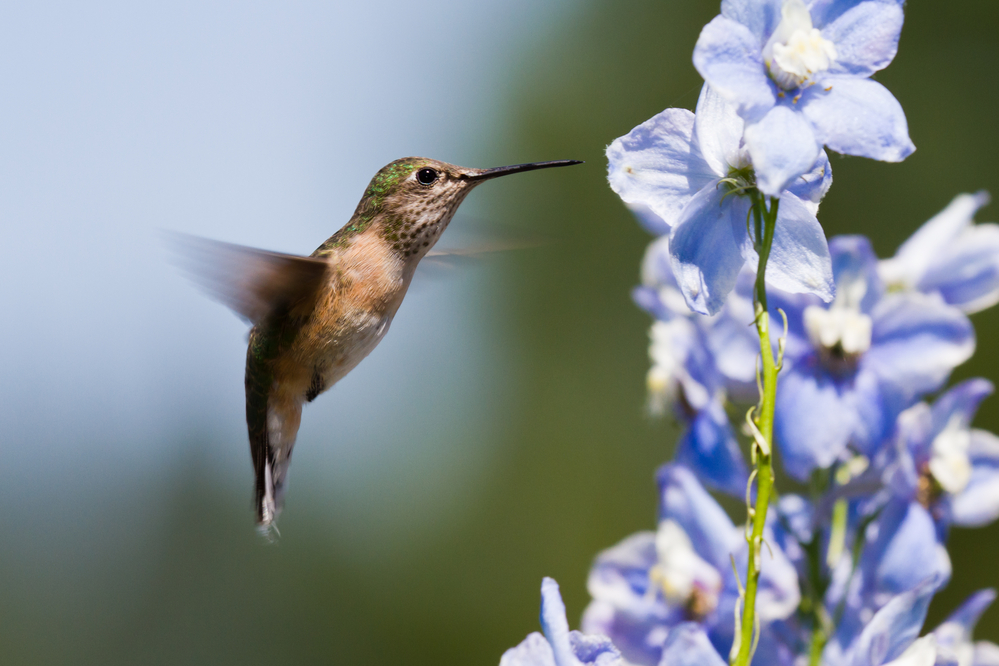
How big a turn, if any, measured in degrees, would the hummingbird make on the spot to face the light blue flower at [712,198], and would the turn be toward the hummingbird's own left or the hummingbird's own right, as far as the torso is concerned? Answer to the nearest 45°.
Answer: approximately 45° to the hummingbird's own right

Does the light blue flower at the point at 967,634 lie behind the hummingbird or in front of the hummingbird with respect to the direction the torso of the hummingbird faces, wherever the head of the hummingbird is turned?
in front

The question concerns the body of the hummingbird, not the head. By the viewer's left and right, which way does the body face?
facing to the right of the viewer

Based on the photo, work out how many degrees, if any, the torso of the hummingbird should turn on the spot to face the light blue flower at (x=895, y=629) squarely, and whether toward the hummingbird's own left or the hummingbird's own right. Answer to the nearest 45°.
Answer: approximately 45° to the hummingbird's own right

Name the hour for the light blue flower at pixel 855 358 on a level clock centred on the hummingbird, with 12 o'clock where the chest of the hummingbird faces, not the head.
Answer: The light blue flower is roughly at 1 o'clock from the hummingbird.
